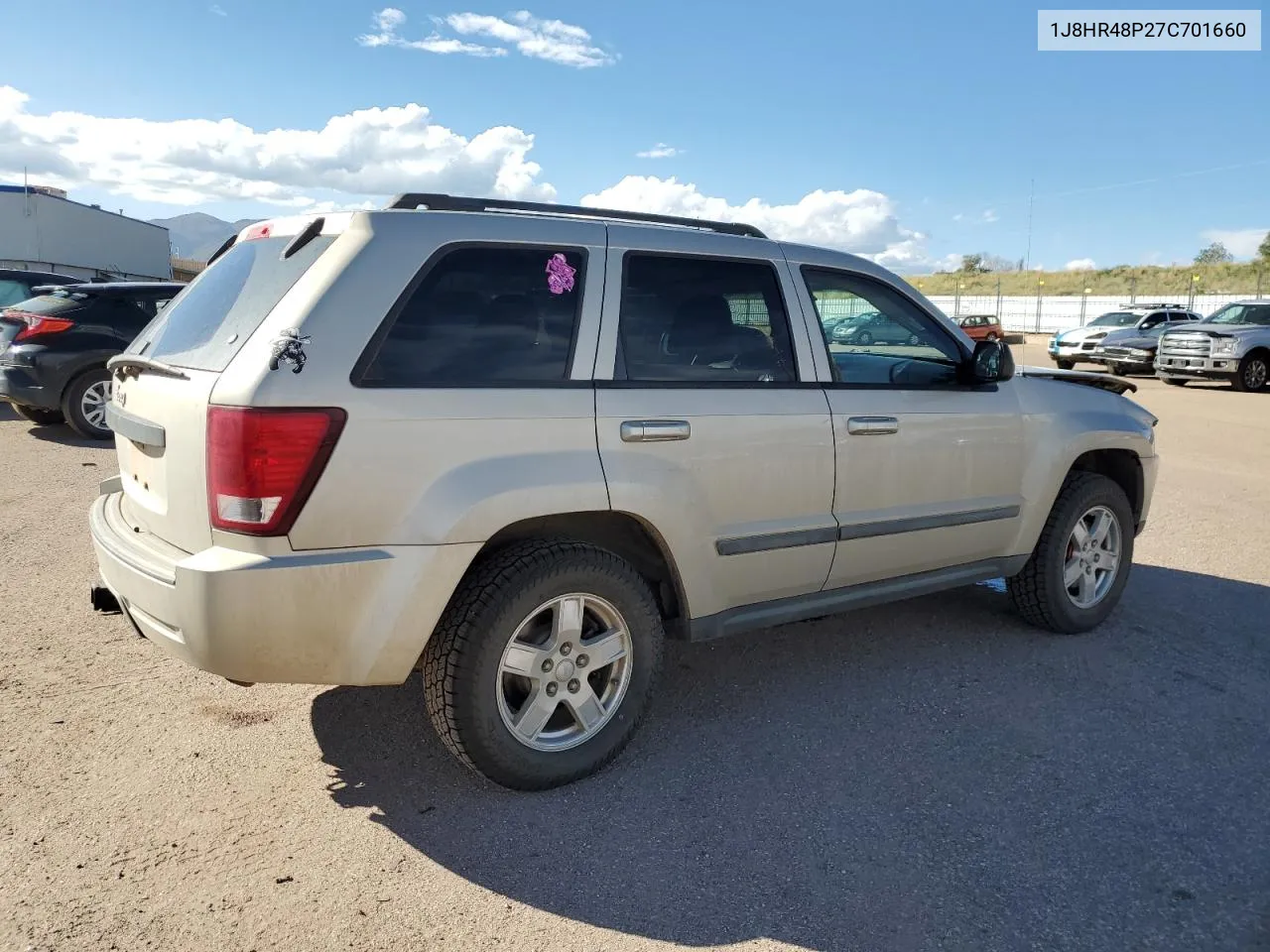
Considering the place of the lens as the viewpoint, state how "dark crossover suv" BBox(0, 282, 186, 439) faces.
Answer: facing away from the viewer and to the right of the viewer

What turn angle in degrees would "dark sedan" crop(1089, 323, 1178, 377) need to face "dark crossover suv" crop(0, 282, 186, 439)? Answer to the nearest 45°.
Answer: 0° — it already faces it

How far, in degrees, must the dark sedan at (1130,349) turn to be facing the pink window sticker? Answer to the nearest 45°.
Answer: approximately 45° to its left

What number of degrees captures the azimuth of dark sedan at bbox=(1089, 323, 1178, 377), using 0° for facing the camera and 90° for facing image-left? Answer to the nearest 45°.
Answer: approximately 45°

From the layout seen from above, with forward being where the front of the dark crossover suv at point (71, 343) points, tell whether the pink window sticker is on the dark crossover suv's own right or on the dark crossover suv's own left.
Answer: on the dark crossover suv's own right
